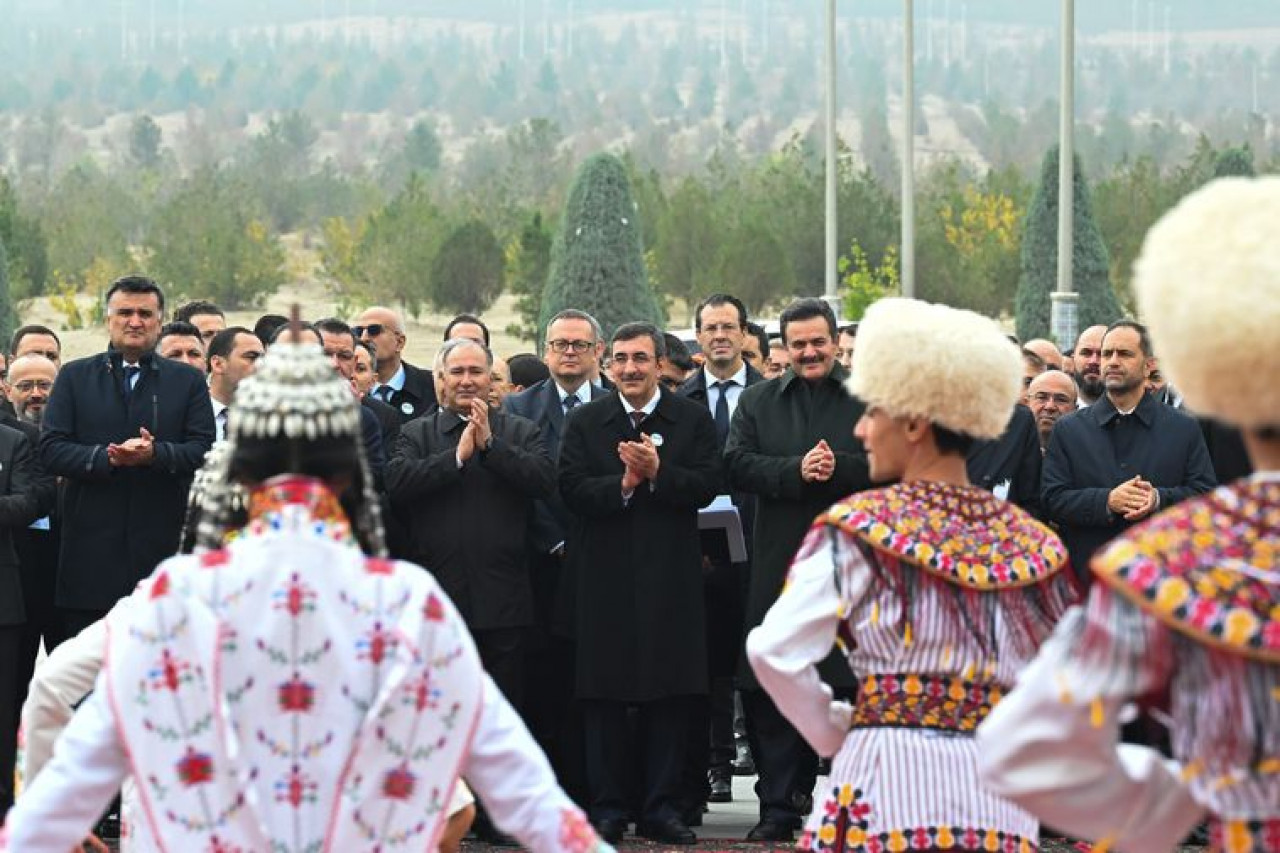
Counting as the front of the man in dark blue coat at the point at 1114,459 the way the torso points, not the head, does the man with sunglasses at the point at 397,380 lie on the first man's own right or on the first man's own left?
on the first man's own right

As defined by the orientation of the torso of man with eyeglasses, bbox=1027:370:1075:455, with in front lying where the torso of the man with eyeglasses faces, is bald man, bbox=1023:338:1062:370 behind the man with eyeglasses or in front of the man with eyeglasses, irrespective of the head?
behind

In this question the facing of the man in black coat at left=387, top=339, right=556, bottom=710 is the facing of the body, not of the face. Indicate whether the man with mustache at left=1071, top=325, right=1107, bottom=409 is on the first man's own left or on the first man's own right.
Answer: on the first man's own left

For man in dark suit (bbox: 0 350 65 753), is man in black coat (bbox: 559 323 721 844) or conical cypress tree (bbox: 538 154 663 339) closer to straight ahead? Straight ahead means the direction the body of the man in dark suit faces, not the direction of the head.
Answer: the man in black coat

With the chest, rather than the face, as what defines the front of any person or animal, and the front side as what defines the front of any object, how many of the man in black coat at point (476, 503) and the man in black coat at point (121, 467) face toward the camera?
2

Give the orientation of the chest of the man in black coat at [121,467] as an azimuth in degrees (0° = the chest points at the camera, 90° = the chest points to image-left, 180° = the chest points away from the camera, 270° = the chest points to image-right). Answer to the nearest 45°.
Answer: approximately 0°

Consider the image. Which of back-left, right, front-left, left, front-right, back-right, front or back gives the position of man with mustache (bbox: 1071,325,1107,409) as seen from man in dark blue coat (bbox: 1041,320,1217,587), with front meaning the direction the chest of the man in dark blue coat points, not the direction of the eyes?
back

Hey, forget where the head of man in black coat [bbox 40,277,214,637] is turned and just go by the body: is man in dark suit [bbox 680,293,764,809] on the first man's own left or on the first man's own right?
on the first man's own left
